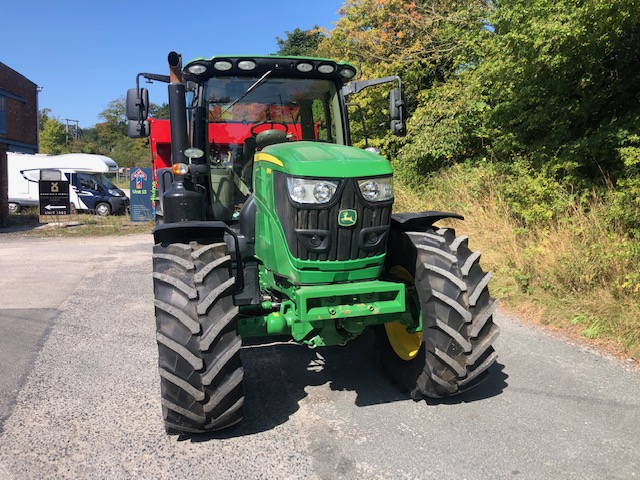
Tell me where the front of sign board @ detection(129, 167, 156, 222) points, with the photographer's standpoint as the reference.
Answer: facing the viewer

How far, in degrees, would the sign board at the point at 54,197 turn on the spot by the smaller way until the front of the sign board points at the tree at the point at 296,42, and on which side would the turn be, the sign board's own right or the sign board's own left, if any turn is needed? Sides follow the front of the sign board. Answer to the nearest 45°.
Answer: approximately 135° to the sign board's own left

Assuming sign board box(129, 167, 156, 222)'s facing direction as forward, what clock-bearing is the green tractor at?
The green tractor is roughly at 12 o'clock from the sign board.

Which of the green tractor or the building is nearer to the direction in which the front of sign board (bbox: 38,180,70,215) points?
the green tractor

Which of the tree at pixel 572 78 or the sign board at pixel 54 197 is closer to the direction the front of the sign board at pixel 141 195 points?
the tree

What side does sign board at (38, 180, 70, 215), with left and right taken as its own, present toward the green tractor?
front

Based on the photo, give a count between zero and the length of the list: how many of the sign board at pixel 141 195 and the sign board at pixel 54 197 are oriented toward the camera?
2

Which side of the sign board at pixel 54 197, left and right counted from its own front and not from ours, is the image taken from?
front

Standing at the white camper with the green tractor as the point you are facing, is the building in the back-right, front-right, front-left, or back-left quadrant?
back-right

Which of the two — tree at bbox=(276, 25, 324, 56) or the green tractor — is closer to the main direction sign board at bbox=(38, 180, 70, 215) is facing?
the green tractor

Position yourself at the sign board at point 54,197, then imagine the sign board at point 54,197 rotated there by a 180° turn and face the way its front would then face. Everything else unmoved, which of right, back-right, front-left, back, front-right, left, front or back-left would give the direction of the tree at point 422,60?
back-right
